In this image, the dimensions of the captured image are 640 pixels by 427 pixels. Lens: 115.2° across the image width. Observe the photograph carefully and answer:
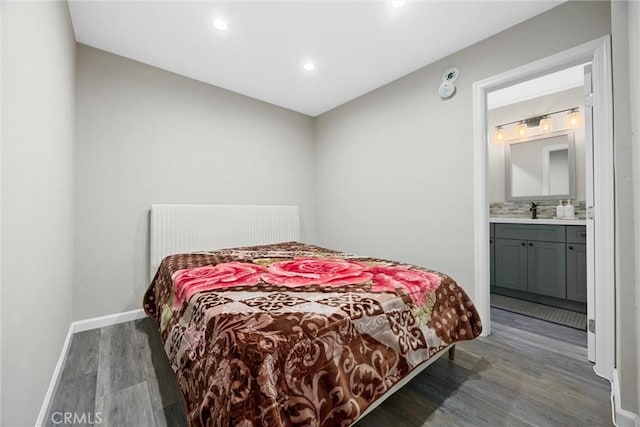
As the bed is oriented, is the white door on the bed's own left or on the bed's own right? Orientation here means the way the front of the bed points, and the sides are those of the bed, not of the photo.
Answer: on the bed's own left

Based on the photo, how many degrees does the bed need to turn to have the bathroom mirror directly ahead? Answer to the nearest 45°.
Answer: approximately 90° to its left

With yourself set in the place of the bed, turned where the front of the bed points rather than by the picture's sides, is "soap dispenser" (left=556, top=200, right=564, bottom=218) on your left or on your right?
on your left

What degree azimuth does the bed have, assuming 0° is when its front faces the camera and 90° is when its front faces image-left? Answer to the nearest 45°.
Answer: approximately 315°

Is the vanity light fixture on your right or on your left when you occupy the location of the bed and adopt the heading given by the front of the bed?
on your left

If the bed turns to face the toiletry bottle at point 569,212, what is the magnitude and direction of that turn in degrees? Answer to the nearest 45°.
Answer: approximately 90° to its left

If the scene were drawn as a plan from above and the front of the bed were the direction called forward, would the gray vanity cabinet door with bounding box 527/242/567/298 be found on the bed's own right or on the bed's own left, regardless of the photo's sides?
on the bed's own left

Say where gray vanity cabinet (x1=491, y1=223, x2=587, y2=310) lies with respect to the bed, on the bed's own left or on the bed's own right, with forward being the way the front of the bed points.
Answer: on the bed's own left
